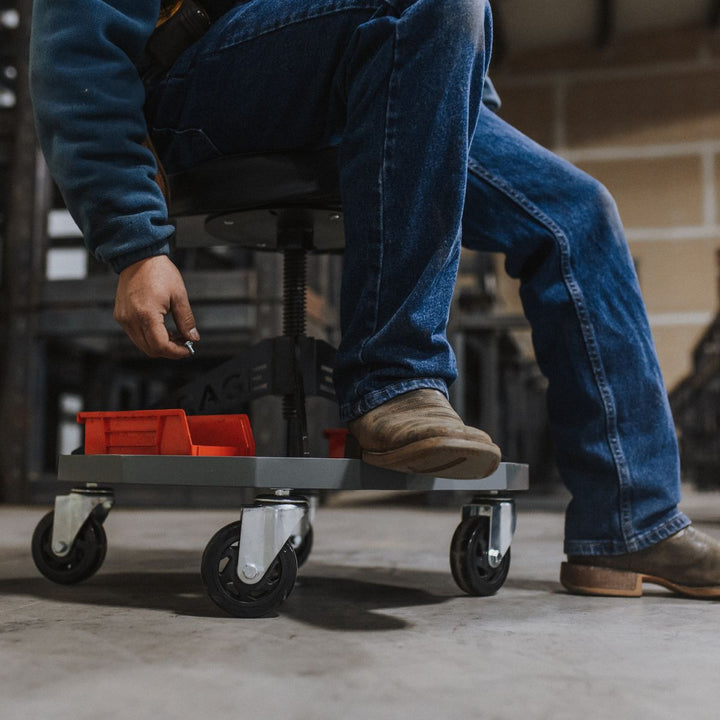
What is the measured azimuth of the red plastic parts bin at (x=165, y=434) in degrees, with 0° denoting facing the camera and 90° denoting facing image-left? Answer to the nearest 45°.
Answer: approximately 315°
